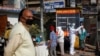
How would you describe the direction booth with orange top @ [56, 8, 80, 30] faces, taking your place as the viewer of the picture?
facing the viewer

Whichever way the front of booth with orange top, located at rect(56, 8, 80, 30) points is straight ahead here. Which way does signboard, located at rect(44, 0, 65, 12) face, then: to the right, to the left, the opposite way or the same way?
the same way

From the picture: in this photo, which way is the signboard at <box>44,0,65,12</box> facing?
toward the camera

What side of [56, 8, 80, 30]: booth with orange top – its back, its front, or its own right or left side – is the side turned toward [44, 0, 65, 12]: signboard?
right
